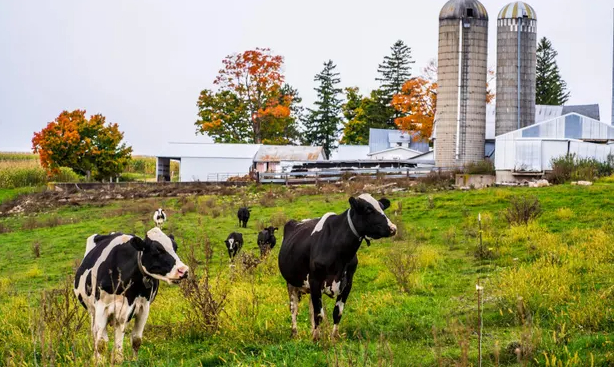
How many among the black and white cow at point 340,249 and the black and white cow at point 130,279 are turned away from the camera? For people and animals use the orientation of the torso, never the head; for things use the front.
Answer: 0

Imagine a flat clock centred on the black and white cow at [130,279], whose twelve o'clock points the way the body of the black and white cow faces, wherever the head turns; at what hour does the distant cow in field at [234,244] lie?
The distant cow in field is roughly at 8 o'clock from the black and white cow.

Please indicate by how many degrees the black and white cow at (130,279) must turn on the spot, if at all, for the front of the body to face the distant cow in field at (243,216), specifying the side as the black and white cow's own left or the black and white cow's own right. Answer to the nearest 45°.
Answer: approximately 135° to the black and white cow's own left

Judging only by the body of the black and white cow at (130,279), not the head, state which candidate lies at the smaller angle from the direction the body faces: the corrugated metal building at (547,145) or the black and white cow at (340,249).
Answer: the black and white cow

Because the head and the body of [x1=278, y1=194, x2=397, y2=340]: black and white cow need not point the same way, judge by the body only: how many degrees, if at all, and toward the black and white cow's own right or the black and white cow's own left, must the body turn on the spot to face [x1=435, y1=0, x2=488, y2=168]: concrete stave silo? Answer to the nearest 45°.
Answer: approximately 135° to the black and white cow's own left

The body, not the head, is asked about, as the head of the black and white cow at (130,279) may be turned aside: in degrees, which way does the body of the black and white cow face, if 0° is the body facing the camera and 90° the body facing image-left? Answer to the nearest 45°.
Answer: approximately 315°

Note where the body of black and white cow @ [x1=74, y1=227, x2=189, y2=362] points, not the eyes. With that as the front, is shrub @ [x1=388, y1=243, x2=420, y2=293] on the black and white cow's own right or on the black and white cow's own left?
on the black and white cow's own left

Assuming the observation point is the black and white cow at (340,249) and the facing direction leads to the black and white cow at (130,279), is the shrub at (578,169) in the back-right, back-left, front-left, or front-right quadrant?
back-right

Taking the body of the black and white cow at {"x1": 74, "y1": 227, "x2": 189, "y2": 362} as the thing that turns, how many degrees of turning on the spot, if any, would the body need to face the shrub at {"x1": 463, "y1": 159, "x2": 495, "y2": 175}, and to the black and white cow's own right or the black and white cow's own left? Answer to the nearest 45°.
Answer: approximately 90° to the black and white cow's own left
